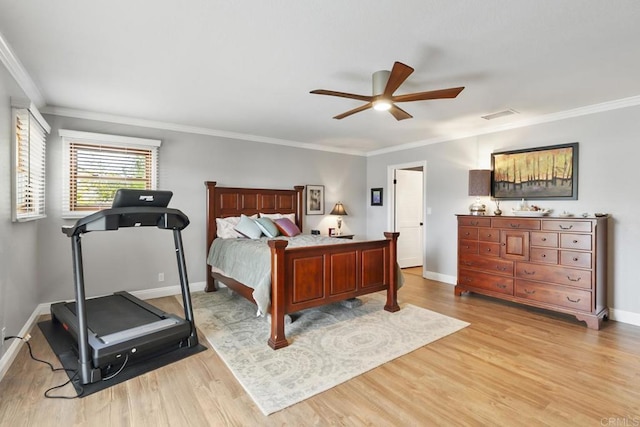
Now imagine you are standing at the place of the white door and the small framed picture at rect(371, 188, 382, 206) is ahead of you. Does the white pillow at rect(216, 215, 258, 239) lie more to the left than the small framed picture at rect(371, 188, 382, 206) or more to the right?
left

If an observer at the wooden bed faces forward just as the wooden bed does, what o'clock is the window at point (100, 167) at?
The window is roughly at 5 o'clock from the wooden bed.

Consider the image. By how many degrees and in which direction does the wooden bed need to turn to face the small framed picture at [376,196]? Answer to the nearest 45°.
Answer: approximately 90° to its left

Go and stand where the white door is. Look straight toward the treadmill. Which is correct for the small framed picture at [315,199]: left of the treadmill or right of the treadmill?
right

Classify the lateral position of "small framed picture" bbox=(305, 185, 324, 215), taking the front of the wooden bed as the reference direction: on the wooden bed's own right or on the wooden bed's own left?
on the wooden bed's own left

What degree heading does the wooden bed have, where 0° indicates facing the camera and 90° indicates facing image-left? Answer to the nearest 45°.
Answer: approximately 315°

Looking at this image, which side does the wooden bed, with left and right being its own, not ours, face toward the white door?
left

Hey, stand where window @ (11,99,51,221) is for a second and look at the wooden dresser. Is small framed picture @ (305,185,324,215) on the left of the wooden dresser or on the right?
left

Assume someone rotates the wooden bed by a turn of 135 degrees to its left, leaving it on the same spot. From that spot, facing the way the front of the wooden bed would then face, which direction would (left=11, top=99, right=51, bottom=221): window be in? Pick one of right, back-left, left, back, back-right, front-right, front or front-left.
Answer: left
